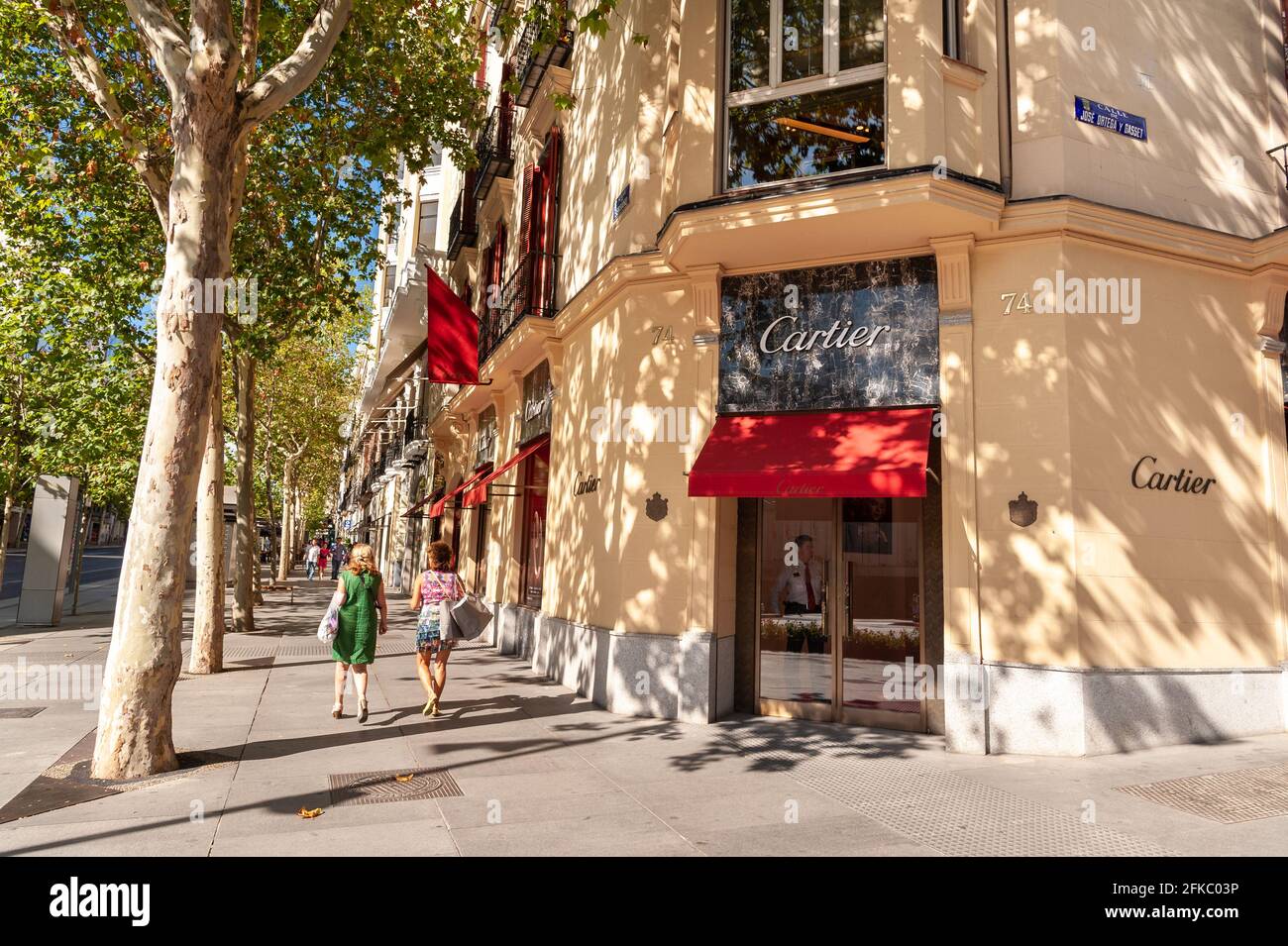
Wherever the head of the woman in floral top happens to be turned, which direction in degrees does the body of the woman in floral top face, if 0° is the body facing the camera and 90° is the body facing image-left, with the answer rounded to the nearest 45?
approximately 180°

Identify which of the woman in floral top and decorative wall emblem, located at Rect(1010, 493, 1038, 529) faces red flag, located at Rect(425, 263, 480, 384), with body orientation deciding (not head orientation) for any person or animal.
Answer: the woman in floral top

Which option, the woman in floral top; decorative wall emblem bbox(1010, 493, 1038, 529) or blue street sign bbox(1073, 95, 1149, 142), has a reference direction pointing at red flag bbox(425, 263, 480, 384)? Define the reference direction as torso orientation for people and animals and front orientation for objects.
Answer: the woman in floral top

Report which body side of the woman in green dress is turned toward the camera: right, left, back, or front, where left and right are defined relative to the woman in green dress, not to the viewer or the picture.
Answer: back

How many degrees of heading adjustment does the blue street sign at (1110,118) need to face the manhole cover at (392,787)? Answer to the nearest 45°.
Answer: approximately 90° to its right

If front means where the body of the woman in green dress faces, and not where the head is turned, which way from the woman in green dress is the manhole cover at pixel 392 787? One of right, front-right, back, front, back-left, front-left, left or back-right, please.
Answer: back

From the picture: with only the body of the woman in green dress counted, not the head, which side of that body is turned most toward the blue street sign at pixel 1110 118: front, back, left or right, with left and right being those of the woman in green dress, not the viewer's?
right

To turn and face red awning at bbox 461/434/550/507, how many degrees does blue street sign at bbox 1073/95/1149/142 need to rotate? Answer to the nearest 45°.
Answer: approximately 135° to its right

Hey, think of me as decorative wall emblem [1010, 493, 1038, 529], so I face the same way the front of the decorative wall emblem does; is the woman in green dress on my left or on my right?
on my right

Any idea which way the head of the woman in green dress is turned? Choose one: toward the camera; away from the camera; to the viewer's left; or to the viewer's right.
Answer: away from the camera

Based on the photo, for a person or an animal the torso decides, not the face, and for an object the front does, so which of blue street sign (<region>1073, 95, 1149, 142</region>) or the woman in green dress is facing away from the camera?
the woman in green dress

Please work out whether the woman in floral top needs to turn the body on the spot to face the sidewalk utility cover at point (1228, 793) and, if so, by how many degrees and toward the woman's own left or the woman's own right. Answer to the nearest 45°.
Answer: approximately 135° to the woman's own right

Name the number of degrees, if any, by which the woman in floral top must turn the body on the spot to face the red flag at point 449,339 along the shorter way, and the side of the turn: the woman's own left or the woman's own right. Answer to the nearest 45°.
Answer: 0° — they already face it

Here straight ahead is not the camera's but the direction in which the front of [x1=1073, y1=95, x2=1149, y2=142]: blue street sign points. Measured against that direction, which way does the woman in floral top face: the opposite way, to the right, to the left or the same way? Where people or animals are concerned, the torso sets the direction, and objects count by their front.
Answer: the opposite way

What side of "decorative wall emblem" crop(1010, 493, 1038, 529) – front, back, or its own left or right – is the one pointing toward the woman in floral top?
right

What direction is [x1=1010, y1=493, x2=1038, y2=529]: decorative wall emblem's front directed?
toward the camera

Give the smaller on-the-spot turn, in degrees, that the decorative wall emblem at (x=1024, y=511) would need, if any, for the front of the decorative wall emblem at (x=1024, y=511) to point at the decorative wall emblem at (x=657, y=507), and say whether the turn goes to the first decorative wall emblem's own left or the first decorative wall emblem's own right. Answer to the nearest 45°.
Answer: approximately 90° to the first decorative wall emblem's own right
